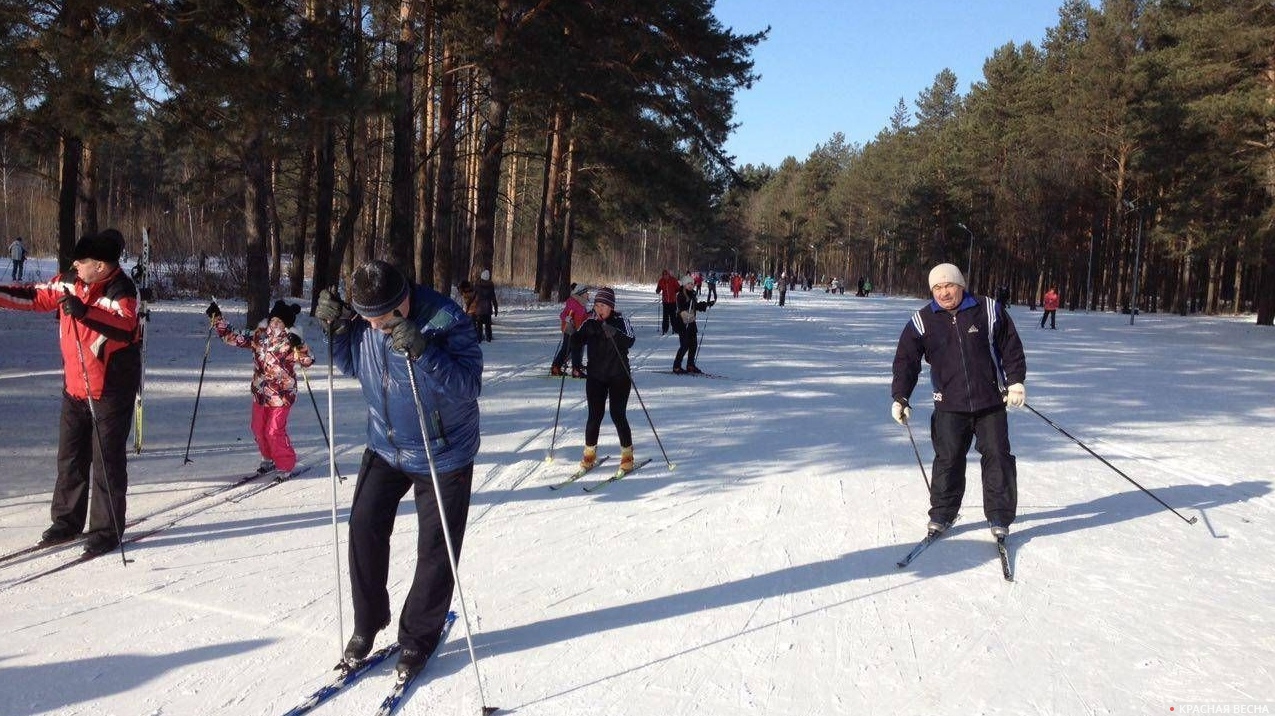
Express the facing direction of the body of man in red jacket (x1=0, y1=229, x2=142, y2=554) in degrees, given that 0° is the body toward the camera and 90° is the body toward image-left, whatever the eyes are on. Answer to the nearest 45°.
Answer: approximately 45°

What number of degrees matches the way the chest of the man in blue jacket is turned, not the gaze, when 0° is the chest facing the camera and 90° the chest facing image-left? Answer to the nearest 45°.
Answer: approximately 45°

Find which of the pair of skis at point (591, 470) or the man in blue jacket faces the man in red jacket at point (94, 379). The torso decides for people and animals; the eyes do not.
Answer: the pair of skis

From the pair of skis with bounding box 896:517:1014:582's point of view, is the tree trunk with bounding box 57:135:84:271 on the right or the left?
on its right

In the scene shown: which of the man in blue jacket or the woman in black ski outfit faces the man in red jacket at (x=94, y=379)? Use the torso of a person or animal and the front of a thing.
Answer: the woman in black ski outfit

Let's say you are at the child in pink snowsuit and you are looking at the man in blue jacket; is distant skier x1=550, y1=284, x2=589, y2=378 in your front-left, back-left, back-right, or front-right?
back-left

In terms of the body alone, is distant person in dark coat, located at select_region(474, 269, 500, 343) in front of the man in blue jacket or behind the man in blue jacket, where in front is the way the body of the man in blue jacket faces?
behind

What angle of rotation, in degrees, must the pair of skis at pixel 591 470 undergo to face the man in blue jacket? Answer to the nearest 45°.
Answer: approximately 45° to its left

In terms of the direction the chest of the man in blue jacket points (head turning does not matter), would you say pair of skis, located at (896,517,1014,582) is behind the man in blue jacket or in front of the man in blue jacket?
behind

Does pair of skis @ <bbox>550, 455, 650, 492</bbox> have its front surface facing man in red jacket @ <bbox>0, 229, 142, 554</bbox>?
yes

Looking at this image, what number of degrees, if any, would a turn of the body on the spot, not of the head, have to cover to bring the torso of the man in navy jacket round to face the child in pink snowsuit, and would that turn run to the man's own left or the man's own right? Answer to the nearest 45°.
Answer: approximately 90° to the man's own right
